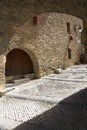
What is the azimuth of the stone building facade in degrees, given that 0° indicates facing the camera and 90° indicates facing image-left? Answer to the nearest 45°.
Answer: approximately 315°
